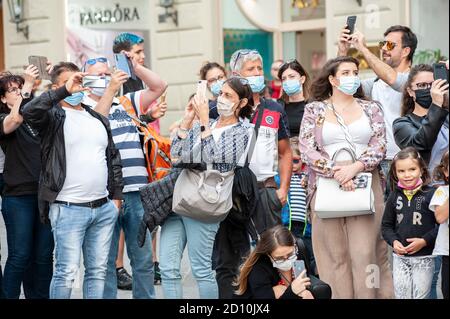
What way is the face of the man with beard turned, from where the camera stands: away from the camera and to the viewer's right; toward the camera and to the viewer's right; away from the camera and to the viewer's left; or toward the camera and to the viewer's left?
toward the camera and to the viewer's left

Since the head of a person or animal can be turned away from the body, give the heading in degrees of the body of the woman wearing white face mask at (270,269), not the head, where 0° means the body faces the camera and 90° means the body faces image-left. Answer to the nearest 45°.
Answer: approximately 315°

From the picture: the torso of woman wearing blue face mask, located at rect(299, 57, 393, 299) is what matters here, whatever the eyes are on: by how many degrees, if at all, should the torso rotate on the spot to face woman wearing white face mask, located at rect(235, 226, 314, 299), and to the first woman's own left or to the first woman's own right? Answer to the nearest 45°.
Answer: approximately 45° to the first woman's own right

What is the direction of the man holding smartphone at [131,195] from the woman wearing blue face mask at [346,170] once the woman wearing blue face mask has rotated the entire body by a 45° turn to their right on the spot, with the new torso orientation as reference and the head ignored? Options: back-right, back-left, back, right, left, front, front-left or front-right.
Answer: front-right

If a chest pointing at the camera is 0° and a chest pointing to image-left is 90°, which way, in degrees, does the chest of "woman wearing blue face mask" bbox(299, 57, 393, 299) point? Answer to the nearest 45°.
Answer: approximately 0°

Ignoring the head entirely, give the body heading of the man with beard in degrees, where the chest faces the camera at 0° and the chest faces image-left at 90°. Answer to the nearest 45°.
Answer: approximately 45°

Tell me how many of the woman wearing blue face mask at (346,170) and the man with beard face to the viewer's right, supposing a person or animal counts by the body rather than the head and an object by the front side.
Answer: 0

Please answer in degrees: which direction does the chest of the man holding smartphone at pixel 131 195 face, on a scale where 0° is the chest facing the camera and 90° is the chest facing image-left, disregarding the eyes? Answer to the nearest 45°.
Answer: approximately 45°

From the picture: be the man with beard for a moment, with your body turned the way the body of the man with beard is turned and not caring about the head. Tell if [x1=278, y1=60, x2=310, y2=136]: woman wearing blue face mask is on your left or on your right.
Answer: on your right

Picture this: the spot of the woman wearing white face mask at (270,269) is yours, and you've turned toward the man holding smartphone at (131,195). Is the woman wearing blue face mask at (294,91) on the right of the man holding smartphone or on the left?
right

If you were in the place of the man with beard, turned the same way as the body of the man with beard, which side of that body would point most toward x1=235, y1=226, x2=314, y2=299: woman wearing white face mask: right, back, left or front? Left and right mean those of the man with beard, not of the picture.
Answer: front
